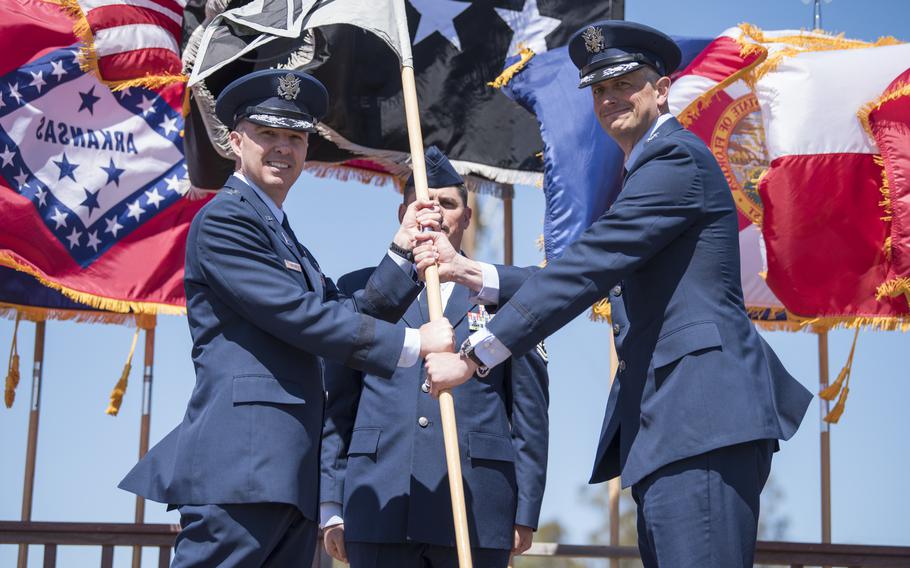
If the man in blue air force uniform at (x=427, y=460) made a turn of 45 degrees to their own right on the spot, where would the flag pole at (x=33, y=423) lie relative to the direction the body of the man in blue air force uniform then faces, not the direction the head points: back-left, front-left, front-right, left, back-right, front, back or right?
right

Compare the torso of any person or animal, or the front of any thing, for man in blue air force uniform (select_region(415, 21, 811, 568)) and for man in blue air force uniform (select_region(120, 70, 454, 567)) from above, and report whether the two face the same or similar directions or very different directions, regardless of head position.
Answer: very different directions

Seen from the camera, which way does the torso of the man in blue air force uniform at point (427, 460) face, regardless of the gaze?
toward the camera

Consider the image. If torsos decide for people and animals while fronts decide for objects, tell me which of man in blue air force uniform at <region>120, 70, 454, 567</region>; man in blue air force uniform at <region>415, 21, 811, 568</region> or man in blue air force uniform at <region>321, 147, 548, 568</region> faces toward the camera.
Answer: man in blue air force uniform at <region>321, 147, 548, 568</region>

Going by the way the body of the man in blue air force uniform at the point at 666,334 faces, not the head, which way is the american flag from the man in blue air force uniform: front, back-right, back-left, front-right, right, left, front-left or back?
front-right

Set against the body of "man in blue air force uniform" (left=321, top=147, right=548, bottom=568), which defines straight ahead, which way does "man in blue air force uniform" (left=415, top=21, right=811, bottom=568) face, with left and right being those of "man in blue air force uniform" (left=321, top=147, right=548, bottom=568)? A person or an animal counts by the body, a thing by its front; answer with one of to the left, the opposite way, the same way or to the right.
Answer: to the right

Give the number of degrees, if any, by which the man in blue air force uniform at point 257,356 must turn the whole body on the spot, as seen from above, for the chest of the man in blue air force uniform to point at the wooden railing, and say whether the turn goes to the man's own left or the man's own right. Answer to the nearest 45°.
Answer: approximately 90° to the man's own left

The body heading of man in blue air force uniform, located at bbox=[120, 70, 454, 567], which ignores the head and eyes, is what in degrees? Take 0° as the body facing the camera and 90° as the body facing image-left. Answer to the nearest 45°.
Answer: approximately 270°

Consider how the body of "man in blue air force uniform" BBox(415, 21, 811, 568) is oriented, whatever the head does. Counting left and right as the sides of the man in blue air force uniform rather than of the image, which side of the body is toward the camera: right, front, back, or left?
left

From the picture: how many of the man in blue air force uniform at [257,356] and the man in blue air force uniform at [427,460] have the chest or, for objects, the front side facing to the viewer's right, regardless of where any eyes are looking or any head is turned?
1

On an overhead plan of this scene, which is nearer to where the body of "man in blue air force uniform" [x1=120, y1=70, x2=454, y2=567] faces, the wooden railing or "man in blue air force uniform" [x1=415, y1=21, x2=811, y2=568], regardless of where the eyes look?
the man in blue air force uniform

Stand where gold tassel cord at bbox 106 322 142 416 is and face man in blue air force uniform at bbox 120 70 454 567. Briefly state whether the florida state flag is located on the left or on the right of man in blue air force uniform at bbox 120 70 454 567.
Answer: left

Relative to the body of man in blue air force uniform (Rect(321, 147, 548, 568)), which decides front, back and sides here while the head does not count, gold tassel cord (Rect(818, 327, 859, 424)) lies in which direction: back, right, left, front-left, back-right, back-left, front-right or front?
back-left
